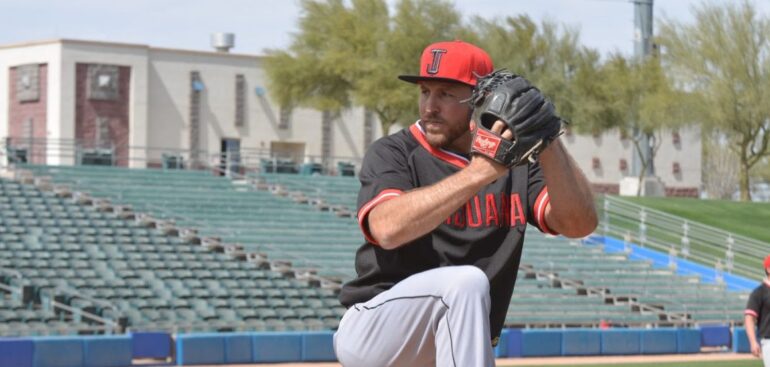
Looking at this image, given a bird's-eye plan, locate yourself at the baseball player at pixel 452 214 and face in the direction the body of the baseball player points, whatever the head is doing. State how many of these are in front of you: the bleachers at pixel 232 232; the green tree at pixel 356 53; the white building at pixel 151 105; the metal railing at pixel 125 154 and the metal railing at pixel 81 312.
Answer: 0

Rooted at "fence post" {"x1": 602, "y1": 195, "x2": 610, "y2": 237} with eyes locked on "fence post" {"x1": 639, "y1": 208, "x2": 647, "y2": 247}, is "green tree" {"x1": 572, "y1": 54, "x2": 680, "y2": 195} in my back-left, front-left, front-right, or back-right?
back-left

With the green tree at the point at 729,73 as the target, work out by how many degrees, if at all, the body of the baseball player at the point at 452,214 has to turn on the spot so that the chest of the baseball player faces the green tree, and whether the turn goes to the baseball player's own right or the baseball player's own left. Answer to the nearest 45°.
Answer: approximately 135° to the baseball player's own left

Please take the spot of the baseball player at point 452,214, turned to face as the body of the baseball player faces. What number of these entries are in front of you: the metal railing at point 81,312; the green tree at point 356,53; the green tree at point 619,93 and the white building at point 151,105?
0

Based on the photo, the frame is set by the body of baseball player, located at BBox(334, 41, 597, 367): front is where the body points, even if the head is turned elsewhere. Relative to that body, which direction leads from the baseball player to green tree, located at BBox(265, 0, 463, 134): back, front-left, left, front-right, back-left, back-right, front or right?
back-left

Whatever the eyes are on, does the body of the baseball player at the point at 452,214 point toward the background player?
no

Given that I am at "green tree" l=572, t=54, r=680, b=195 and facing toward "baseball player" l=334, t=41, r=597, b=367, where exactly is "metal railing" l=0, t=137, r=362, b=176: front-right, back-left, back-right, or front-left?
front-right

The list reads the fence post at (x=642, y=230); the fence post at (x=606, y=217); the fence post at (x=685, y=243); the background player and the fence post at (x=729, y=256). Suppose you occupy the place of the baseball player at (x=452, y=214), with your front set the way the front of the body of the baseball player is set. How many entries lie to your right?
0

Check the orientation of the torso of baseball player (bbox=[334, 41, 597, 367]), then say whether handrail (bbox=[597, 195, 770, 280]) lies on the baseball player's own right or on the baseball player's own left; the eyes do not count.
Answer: on the baseball player's own left

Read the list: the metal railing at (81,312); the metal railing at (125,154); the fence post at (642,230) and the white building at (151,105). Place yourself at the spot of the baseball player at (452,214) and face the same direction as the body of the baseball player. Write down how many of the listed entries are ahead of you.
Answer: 0

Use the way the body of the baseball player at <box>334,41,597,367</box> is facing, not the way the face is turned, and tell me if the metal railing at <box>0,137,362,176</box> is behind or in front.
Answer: behind

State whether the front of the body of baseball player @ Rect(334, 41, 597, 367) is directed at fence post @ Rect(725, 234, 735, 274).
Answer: no

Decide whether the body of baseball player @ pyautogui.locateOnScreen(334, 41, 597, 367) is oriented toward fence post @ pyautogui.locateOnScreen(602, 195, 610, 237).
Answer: no
